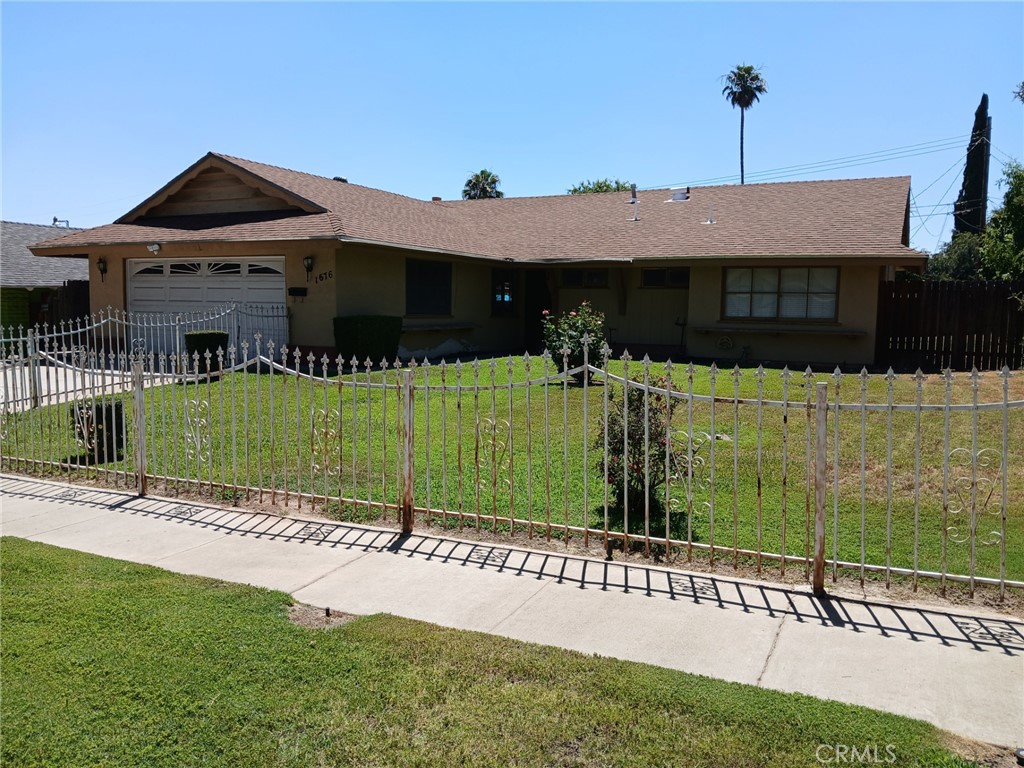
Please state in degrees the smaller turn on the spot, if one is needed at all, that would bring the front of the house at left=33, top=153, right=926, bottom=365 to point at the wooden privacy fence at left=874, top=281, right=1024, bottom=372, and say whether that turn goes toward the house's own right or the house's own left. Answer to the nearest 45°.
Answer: approximately 90° to the house's own left

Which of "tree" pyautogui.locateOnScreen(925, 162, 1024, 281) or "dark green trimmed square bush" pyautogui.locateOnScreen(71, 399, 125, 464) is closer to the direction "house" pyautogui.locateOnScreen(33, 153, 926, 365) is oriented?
the dark green trimmed square bush

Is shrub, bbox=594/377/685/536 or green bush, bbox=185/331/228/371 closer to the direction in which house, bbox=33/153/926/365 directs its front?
the shrub

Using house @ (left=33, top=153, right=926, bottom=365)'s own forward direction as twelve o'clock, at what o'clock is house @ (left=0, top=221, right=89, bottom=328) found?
house @ (left=0, top=221, right=89, bottom=328) is roughly at 4 o'clock from house @ (left=33, top=153, right=926, bottom=365).

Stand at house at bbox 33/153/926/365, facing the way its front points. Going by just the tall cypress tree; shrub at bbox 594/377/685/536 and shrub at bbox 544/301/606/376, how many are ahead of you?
2

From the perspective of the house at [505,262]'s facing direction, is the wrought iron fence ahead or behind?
ahead

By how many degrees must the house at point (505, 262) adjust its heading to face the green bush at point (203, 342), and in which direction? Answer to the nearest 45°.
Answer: approximately 45° to its right

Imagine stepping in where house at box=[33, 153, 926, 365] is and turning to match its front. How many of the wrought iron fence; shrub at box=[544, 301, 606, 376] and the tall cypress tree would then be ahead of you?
2

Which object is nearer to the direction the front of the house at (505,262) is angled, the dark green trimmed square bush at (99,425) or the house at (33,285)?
the dark green trimmed square bush

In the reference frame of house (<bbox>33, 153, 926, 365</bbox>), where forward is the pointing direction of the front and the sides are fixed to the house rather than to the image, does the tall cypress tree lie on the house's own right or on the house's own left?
on the house's own left

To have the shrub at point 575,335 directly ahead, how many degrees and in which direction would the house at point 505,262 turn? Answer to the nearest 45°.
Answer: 0° — it already faces it

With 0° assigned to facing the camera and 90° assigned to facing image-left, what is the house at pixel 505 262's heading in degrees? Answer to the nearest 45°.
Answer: approximately 0°

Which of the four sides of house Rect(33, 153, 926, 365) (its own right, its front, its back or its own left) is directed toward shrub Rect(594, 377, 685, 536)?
front
